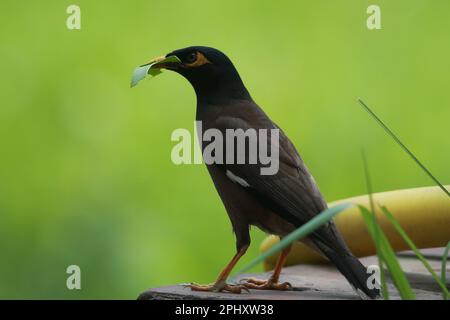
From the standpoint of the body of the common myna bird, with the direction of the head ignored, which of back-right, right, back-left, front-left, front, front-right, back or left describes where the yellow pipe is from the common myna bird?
back

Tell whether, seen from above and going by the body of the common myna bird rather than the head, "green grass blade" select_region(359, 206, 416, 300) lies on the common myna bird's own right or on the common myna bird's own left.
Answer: on the common myna bird's own left

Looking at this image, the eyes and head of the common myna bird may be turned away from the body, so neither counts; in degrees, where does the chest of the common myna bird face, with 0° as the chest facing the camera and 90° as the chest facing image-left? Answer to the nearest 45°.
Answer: approximately 90°
